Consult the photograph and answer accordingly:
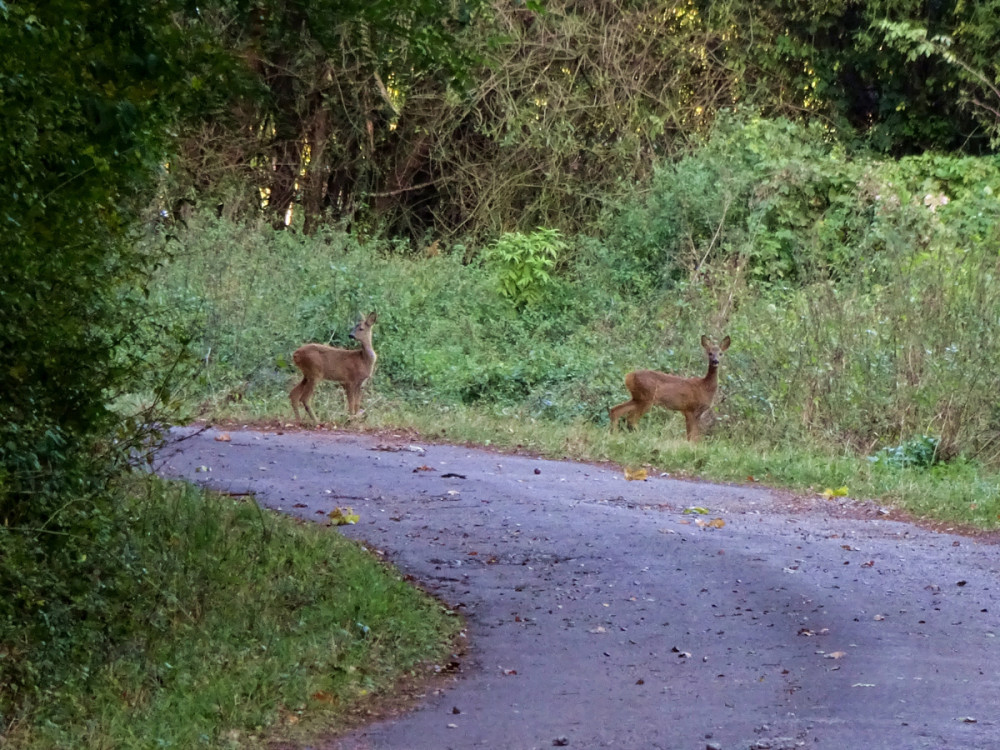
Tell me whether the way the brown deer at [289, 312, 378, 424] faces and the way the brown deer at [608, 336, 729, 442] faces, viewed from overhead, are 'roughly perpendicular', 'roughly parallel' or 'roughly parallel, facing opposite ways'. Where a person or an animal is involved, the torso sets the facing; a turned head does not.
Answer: roughly parallel

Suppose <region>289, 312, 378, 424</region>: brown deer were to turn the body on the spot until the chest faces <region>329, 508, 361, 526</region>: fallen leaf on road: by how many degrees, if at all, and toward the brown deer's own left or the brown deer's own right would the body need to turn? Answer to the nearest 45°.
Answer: approximately 90° to the brown deer's own right

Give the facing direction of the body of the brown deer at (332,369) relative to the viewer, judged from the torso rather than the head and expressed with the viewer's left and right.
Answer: facing to the right of the viewer

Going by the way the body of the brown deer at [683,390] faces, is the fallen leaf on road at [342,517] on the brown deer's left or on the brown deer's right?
on the brown deer's right

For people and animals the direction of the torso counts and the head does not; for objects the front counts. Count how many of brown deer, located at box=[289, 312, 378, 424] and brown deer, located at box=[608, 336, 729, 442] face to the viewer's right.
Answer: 2

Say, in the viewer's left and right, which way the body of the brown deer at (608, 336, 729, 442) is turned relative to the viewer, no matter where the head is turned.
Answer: facing to the right of the viewer

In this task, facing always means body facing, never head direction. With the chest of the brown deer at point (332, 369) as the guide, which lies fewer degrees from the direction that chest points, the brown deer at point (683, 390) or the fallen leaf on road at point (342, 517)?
the brown deer

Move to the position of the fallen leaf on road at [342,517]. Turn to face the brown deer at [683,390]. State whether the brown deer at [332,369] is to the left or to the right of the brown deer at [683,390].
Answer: left

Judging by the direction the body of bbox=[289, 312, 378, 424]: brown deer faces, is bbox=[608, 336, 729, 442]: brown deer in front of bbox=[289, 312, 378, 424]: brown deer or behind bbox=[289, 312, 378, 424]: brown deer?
in front

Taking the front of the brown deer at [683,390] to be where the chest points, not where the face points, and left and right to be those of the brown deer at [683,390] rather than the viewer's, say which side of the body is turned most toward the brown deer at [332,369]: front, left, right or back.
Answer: back
